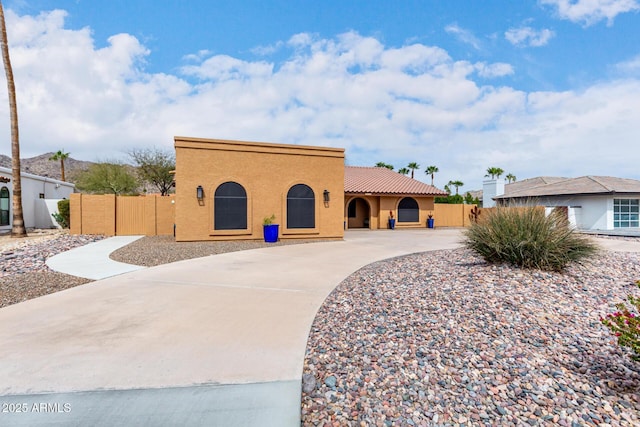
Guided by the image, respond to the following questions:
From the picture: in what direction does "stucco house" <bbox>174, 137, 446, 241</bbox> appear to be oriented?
toward the camera

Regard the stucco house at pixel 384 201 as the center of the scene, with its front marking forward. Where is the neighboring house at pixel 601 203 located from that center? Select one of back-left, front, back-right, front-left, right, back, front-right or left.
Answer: left

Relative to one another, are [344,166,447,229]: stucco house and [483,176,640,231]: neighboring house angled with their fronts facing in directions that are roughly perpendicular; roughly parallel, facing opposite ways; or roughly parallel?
roughly parallel

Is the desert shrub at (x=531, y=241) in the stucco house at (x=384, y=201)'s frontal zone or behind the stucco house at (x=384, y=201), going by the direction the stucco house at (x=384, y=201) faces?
frontal zone

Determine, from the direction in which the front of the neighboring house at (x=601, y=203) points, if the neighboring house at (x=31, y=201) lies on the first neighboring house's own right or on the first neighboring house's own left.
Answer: on the first neighboring house's own right

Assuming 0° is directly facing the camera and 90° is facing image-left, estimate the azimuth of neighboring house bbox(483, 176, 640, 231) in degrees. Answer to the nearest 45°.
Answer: approximately 0°

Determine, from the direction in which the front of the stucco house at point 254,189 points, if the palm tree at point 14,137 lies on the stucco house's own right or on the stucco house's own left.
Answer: on the stucco house's own right

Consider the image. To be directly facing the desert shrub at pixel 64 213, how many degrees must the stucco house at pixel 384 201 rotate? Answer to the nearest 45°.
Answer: approximately 45° to its right

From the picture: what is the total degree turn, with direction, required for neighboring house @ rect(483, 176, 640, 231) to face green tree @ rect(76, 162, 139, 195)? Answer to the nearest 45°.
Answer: approximately 90° to its right

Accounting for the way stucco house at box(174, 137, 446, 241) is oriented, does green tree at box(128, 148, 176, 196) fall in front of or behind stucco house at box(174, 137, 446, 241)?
behind

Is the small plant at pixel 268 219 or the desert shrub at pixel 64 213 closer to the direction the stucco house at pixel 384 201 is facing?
the small plant

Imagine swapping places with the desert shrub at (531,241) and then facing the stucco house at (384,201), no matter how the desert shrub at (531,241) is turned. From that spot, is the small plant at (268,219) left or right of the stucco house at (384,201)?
left

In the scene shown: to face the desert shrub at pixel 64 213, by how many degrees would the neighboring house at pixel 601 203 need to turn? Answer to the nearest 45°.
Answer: approximately 45° to its right
